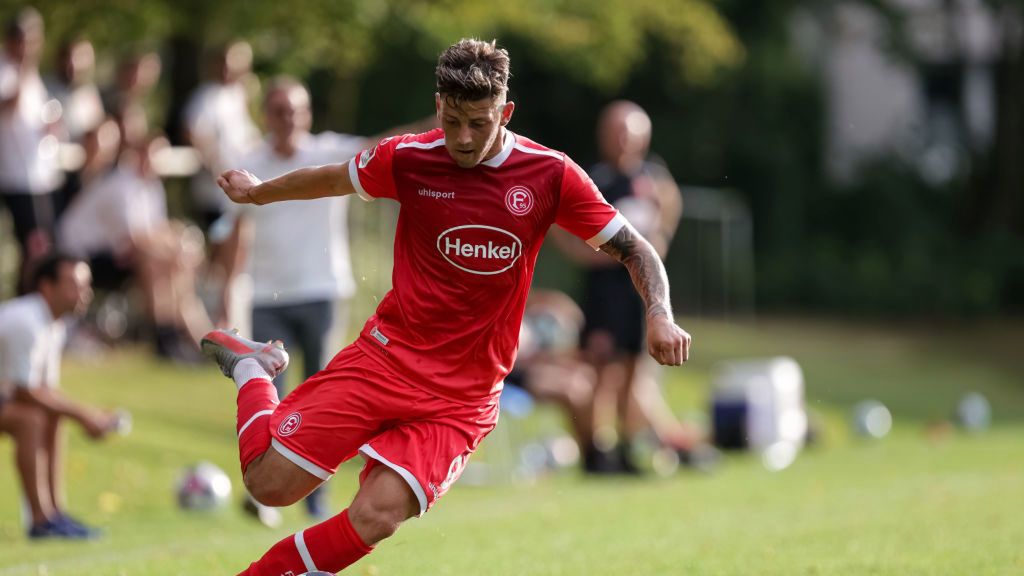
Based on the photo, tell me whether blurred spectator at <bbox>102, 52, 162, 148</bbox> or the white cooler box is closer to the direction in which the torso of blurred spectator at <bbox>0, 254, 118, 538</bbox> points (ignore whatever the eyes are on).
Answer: the white cooler box

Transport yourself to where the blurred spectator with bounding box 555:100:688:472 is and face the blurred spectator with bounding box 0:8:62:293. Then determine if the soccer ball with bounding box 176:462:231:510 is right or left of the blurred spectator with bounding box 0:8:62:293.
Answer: left

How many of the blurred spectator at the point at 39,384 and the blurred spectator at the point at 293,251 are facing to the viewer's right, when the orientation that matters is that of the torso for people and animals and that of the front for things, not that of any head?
1

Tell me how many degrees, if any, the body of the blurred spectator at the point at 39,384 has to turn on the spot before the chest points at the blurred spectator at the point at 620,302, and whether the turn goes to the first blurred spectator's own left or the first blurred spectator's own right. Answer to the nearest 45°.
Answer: approximately 45° to the first blurred spectator's own left

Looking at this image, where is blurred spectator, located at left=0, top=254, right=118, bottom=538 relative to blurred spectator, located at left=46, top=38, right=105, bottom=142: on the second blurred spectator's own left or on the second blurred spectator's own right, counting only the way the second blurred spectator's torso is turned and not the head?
on the second blurred spectator's own right

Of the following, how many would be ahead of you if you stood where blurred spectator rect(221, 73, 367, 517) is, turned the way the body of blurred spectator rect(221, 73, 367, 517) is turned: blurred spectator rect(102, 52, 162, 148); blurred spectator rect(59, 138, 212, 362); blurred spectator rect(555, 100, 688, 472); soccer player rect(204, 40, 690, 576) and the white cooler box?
1

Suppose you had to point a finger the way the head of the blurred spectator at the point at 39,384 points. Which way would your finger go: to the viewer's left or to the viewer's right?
to the viewer's right

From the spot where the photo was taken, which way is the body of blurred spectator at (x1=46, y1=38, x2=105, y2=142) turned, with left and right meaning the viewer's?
facing the viewer and to the right of the viewer

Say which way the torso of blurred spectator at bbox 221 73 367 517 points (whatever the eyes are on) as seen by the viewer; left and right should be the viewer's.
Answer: facing the viewer

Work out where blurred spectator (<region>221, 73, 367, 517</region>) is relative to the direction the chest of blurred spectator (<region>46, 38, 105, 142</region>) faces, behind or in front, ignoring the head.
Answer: in front

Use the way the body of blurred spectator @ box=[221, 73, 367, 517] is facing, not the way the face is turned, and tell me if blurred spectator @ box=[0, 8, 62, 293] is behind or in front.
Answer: behind

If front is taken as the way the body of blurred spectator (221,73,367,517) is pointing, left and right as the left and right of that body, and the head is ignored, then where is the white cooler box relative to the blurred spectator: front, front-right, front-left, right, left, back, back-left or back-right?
back-left

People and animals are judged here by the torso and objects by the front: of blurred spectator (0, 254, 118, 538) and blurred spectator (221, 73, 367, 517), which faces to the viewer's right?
blurred spectator (0, 254, 118, 538)
